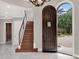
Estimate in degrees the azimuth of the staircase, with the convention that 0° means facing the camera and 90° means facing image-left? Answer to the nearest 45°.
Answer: approximately 0°

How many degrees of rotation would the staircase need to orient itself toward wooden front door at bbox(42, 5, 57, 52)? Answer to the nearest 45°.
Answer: approximately 45° to its left
